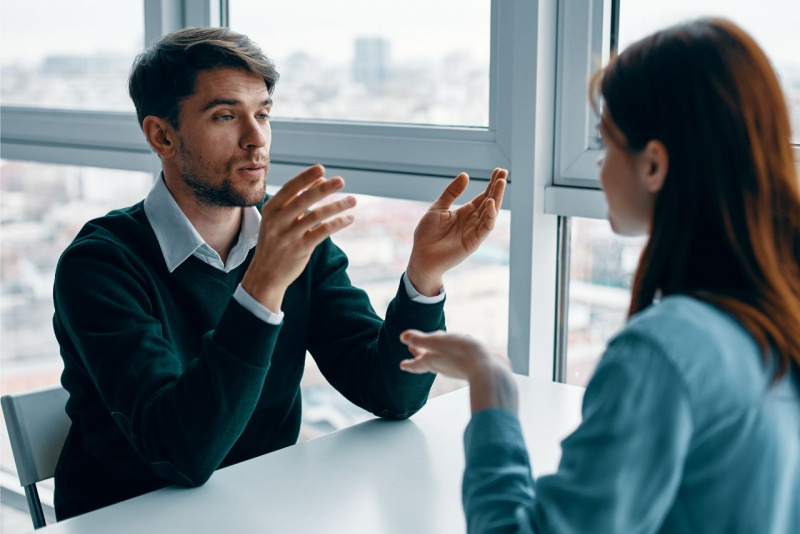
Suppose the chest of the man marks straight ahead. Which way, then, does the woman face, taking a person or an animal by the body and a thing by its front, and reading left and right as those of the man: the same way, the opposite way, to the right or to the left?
the opposite way

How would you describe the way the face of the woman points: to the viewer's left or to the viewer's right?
to the viewer's left

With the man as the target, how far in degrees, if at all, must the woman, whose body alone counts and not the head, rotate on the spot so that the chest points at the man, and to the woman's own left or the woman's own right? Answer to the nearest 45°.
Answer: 0° — they already face them

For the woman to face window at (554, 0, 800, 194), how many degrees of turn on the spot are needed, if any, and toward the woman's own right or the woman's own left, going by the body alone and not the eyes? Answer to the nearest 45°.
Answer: approximately 45° to the woman's own right

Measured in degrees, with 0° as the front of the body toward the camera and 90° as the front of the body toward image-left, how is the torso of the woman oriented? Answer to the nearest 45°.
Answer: approximately 135°

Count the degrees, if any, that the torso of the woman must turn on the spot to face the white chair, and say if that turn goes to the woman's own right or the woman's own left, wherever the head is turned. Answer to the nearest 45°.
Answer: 0° — they already face it

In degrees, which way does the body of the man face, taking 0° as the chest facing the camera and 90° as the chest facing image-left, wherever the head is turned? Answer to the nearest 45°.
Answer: approximately 315°
